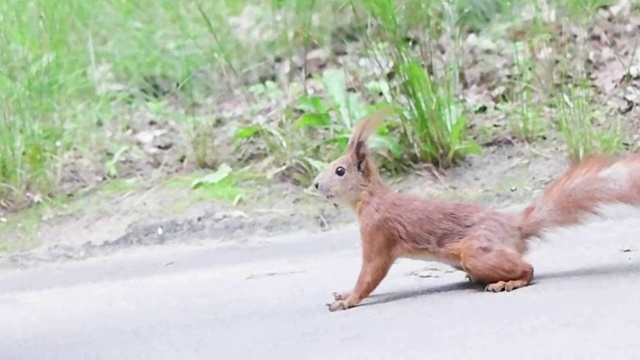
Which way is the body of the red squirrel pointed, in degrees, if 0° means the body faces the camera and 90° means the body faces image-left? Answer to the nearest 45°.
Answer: approximately 90°

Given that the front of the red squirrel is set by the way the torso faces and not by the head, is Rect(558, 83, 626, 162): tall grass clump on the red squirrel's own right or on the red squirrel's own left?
on the red squirrel's own right

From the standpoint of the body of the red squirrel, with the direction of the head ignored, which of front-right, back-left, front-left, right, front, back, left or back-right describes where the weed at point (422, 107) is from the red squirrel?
right
